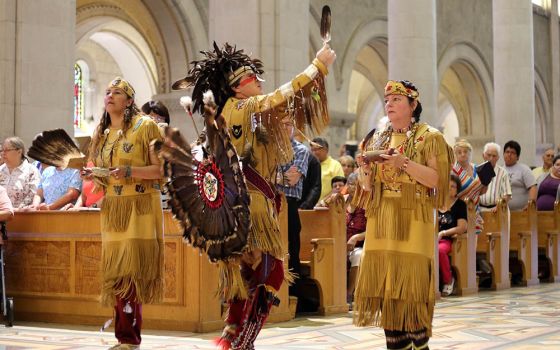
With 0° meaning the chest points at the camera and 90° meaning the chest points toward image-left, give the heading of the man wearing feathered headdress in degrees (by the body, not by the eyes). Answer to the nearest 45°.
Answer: approximately 270°

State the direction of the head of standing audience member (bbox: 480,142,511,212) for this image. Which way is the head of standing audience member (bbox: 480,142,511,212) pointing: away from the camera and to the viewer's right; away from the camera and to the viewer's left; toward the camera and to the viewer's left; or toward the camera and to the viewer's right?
toward the camera and to the viewer's left

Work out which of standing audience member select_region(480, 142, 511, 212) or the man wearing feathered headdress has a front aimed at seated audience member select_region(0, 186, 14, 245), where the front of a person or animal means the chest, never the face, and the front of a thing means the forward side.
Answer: standing audience member select_region(480, 142, 511, 212)

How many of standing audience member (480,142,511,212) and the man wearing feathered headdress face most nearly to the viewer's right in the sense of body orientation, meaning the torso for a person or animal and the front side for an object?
1

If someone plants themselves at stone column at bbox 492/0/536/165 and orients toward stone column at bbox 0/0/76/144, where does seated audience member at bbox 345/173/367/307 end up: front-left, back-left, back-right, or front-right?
front-left

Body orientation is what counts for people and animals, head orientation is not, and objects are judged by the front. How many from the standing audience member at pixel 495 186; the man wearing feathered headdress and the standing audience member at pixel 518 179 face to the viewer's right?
1

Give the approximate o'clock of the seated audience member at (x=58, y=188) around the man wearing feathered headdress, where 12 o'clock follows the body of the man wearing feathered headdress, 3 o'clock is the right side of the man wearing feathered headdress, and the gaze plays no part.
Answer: The seated audience member is roughly at 8 o'clock from the man wearing feathered headdress.

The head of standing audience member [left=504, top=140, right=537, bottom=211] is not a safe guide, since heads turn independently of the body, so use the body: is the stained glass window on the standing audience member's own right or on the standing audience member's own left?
on the standing audience member's own right

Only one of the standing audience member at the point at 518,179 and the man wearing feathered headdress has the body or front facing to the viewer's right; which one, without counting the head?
the man wearing feathered headdress

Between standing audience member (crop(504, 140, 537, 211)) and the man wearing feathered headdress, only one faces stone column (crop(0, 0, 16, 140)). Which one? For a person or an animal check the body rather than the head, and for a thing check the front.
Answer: the standing audience member

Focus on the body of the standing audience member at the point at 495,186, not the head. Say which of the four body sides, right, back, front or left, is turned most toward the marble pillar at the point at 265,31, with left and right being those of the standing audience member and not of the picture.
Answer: right

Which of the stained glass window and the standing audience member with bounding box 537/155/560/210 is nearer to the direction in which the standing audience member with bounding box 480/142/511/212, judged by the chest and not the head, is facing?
the stained glass window

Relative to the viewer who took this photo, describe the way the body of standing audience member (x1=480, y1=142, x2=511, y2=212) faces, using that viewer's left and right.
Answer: facing the viewer and to the left of the viewer
